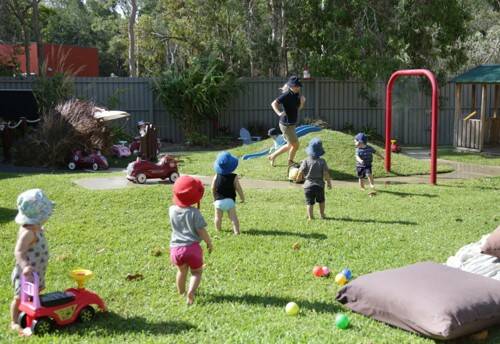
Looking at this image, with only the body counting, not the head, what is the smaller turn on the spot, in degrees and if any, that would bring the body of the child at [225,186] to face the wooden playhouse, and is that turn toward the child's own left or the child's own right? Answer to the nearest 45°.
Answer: approximately 45° to the child's own right

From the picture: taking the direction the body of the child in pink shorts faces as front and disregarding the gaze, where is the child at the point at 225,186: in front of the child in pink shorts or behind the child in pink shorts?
in front

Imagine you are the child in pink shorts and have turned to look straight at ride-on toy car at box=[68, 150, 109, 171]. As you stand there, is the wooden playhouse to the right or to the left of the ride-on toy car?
right

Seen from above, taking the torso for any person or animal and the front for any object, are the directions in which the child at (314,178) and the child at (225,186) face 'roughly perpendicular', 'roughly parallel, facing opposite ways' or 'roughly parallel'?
roughly parallel

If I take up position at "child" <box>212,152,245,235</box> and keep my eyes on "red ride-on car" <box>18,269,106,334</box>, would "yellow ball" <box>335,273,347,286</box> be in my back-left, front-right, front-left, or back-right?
front-left

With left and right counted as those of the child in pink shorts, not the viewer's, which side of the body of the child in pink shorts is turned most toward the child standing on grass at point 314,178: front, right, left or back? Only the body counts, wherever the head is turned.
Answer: front

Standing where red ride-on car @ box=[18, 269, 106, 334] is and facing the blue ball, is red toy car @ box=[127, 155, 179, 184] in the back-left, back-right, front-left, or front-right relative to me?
front-left

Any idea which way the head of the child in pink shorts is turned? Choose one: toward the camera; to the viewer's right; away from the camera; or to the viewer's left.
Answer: away from the camera

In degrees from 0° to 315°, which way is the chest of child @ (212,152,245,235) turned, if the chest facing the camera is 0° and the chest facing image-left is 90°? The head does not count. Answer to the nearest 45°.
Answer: approximately 180°

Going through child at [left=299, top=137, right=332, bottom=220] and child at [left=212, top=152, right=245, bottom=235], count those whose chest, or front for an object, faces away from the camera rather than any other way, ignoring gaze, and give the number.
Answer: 2

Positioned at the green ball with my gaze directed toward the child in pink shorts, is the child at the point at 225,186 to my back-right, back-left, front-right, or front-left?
front-right

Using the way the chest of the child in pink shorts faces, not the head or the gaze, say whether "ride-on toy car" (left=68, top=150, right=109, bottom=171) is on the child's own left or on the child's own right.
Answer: on the child's own left

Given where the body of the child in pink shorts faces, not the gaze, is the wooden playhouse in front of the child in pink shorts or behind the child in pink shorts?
in front

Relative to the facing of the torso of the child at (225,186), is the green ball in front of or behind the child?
behind

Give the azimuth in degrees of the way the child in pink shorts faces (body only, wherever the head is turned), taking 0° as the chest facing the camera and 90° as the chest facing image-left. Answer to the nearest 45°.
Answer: approximately 225°

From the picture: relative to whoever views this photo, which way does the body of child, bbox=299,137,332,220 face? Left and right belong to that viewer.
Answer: facing away from the viewer

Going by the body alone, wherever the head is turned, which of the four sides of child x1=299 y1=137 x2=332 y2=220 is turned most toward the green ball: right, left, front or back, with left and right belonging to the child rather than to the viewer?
back

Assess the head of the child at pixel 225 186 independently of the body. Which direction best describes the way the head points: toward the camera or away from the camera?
away from the camera

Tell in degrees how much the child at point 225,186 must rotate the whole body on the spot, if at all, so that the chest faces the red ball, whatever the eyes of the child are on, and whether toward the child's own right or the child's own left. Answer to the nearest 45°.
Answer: approximately 135° to the child's own right

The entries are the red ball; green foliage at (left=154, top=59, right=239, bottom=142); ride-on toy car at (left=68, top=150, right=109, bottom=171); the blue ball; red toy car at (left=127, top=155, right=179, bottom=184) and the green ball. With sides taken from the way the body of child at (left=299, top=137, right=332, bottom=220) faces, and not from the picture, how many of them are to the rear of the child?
3
